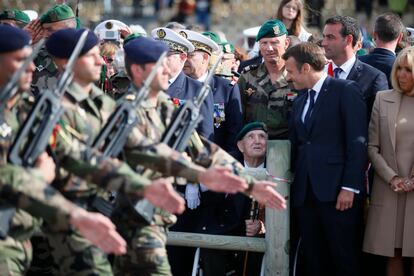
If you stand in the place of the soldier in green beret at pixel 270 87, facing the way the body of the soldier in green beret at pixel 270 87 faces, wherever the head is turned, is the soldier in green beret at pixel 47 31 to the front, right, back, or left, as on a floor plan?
right

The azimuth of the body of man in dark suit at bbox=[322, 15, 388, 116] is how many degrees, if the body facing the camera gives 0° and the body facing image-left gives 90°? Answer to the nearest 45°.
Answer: approximately 45°

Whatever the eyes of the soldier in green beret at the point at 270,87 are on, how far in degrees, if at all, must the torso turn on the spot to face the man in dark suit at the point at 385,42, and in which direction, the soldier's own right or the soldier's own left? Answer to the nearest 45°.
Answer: approximately 90° to the soldier's own left

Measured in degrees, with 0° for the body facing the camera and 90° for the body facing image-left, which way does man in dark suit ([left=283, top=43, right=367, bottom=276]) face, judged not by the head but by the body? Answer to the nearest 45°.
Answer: approximately 45°

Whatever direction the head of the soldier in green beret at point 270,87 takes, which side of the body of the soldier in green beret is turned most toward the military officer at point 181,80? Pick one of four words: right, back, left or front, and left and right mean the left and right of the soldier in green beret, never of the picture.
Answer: right

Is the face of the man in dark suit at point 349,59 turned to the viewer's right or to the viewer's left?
to the viewer's left

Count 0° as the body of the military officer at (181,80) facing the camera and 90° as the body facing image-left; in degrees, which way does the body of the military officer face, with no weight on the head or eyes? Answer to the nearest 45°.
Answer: approximately 45°

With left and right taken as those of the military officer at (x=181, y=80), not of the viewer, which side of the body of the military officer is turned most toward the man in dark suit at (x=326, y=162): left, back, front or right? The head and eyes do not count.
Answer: left
